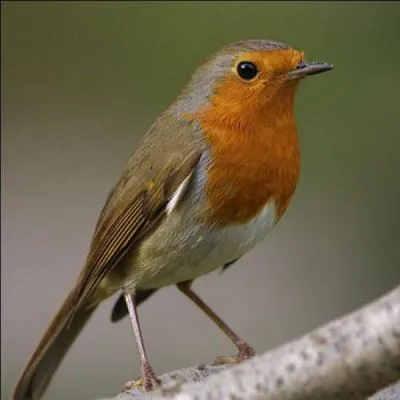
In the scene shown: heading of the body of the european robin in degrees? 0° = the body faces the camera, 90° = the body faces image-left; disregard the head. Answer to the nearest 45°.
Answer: approximately 270°
